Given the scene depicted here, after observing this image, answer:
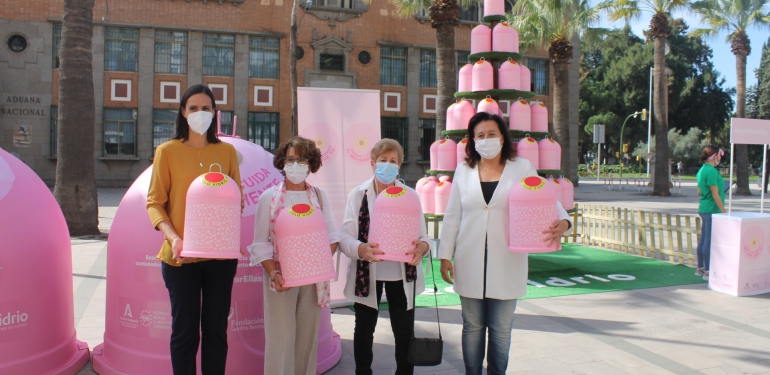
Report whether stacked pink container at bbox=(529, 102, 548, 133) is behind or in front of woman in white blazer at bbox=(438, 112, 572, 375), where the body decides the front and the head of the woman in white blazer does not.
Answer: behind

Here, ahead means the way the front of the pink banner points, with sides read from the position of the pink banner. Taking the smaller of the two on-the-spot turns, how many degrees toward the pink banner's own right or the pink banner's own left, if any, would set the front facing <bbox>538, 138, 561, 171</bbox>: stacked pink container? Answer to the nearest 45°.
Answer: approximately 135° to the pink banner's own left

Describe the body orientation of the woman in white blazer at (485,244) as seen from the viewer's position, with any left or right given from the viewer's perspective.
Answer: facing the viewer

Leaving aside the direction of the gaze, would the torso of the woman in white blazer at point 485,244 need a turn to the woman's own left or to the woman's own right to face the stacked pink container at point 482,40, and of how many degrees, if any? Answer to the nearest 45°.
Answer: approximately 180°

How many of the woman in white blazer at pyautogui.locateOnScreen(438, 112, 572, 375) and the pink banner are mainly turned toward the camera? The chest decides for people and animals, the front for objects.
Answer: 2

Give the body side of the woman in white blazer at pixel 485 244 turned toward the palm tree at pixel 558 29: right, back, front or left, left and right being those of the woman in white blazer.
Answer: back

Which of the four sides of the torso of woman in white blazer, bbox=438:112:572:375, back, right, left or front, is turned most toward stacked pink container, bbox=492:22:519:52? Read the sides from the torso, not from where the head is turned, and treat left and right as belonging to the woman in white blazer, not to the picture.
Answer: back

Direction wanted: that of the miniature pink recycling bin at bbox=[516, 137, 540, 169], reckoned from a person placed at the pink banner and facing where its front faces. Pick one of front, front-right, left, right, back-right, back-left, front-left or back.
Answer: back-left

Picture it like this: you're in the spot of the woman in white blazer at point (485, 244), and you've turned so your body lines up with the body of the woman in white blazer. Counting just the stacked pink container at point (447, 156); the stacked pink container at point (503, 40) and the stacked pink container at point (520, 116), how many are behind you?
3

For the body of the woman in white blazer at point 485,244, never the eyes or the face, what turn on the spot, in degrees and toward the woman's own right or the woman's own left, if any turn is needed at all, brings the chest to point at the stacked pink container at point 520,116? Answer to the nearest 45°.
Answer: approximately 180°

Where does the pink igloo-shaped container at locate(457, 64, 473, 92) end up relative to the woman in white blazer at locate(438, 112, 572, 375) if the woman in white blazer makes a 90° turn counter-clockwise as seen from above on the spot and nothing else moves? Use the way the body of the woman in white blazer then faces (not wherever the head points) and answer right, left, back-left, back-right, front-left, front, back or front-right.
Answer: left

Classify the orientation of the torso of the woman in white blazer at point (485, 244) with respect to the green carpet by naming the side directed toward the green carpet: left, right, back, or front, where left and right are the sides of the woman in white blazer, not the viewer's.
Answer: back
